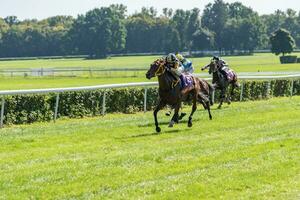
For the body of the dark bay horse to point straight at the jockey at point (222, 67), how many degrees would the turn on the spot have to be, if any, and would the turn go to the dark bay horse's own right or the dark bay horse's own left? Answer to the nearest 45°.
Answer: approximately 135° to the dark bay horse's own right

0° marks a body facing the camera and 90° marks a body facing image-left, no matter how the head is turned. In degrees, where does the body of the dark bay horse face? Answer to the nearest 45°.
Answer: approximately 45°
